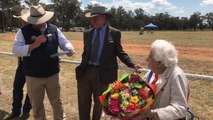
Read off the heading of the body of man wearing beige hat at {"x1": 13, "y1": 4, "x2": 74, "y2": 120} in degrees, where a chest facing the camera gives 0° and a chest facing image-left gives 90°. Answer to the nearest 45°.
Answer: approximately 0°

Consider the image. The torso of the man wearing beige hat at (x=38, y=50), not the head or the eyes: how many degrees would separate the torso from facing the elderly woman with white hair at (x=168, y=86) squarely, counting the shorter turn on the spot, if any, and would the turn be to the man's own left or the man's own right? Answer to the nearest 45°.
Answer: approximately 45° to the man's own left

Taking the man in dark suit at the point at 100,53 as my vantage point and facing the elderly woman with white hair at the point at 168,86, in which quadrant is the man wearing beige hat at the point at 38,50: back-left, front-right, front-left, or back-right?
back-right

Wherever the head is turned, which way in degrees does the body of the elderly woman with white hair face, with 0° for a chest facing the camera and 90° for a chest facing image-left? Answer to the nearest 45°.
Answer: approximately 90°

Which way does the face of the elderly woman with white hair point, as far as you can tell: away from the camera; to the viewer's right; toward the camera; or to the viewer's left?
to the viewer's left

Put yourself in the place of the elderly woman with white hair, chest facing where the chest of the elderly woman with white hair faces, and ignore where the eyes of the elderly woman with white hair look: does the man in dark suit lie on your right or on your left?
on your right

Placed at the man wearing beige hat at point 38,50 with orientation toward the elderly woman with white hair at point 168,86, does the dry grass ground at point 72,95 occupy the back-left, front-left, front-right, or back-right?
back-left

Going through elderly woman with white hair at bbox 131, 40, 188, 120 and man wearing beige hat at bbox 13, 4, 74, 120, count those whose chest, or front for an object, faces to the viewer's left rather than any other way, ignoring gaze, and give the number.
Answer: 1

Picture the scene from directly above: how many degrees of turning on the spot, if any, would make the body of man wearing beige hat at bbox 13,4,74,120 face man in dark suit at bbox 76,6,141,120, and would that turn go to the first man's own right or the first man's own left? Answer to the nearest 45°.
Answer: approximately 90° to the first man's own left
